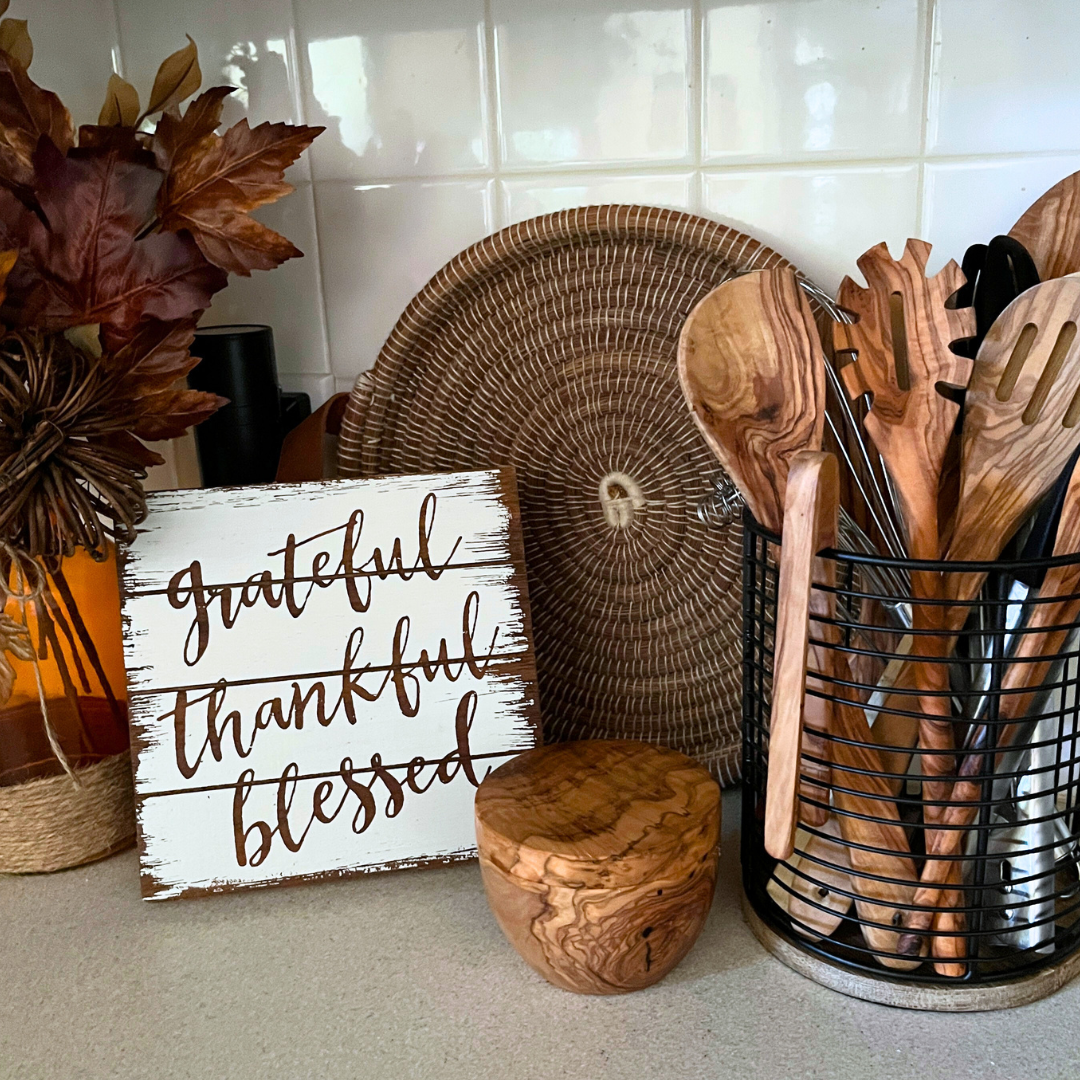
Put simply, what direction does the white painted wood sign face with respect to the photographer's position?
facing the viewer

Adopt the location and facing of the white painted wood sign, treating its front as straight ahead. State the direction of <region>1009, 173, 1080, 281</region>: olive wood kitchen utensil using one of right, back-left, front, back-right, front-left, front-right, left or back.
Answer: left
